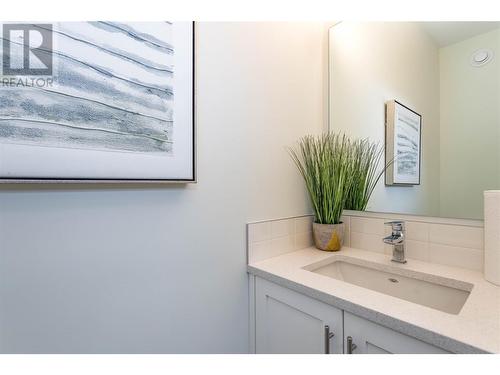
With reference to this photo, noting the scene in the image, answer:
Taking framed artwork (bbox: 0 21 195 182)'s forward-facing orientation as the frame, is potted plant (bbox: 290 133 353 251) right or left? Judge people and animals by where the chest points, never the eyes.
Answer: on its left

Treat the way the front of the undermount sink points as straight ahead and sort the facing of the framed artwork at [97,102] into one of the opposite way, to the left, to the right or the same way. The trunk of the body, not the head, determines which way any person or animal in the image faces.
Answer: to the left

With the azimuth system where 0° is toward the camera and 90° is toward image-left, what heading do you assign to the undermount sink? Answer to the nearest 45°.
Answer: approximately 45°

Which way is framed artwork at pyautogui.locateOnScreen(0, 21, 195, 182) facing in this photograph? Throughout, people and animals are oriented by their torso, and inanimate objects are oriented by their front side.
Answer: toward the camera

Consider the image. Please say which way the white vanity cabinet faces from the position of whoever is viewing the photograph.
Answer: facing the viewer and to the left of the viewer
